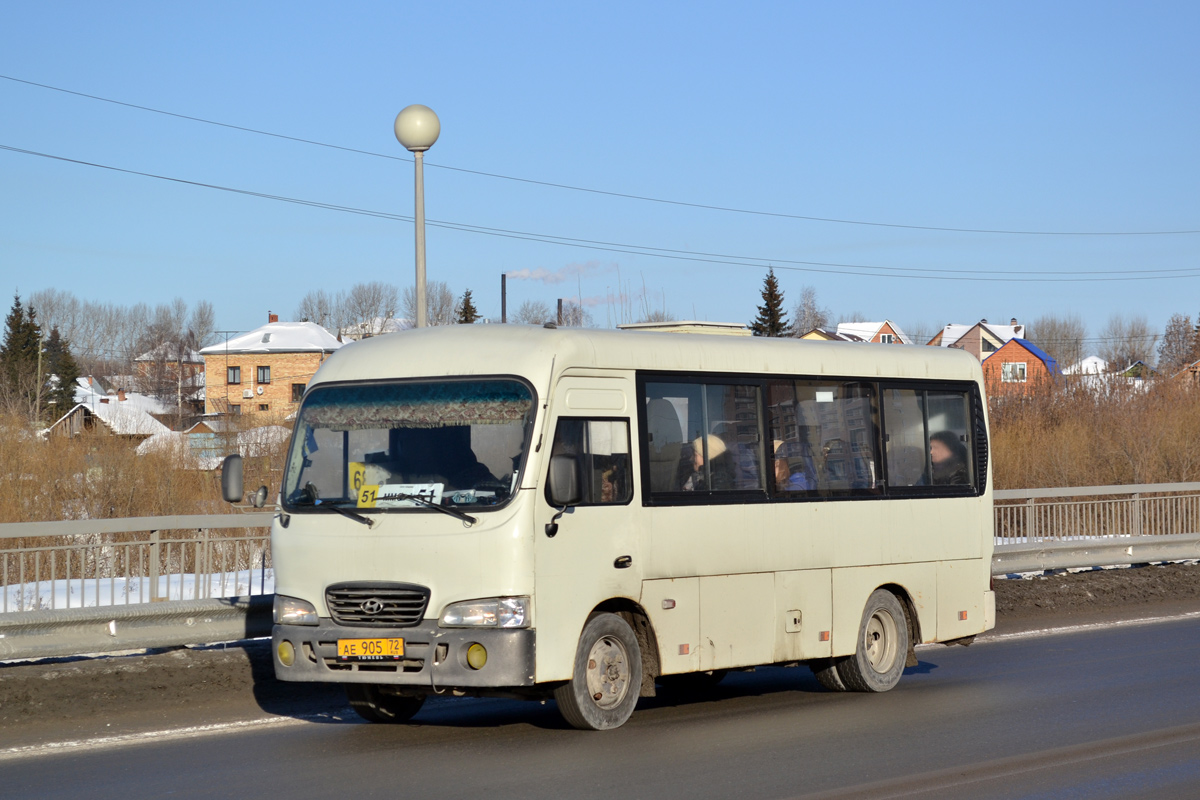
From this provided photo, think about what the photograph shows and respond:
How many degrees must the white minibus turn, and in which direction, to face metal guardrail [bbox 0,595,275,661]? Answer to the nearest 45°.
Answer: approximately 45° to its right

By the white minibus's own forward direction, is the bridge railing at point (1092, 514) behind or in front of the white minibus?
behind

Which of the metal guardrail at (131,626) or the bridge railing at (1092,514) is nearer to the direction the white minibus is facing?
the metal guardrail

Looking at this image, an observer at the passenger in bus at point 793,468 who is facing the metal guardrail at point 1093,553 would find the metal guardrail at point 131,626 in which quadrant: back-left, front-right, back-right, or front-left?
back-left

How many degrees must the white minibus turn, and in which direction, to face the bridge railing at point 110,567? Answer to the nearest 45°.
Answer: approximately 90° to its right

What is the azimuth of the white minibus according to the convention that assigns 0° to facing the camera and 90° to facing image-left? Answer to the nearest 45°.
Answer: approximately 45°

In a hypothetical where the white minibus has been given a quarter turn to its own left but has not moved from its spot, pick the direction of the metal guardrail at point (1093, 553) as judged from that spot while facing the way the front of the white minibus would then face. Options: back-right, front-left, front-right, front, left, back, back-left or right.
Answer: left
